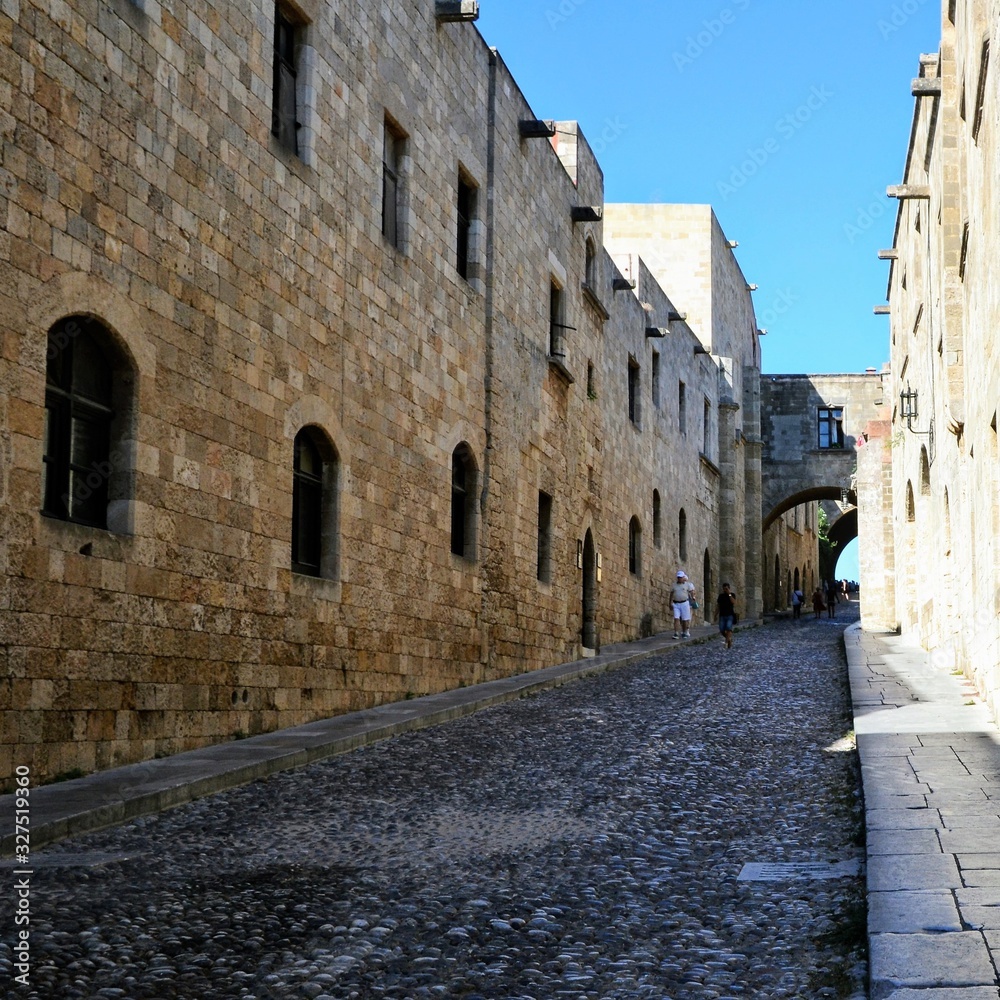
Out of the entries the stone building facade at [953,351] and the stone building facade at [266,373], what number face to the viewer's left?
1

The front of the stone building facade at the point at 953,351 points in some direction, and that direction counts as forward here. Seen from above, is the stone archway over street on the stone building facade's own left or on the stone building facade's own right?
on the stone building facade's own right

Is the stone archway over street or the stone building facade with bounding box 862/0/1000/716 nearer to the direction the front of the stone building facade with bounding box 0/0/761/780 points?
the stone building facade

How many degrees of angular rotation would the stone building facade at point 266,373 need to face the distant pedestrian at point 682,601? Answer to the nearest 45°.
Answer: approximately 90° to its left

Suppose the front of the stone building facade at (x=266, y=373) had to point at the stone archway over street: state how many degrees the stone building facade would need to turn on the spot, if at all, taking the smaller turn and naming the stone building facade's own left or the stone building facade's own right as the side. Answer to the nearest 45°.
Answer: approximately 90° to the stone building facade's own left

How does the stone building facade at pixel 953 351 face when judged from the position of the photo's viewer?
facing to the left of the viewer

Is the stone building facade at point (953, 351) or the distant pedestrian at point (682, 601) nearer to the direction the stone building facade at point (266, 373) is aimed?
the stone building facade

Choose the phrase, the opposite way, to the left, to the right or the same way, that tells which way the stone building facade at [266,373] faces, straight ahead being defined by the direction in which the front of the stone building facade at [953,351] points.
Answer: the opposite way

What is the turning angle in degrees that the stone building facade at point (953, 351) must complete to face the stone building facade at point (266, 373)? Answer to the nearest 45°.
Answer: approximately 45° to its left

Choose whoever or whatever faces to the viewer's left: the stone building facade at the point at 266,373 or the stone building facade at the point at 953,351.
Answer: the stone building facade at the point at 953,351

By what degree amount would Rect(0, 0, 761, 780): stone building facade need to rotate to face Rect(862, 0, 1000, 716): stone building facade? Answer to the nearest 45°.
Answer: approximately 45° to its left

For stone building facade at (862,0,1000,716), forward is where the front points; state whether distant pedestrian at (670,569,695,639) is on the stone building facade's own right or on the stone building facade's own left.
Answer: on the stone building facade's own right
